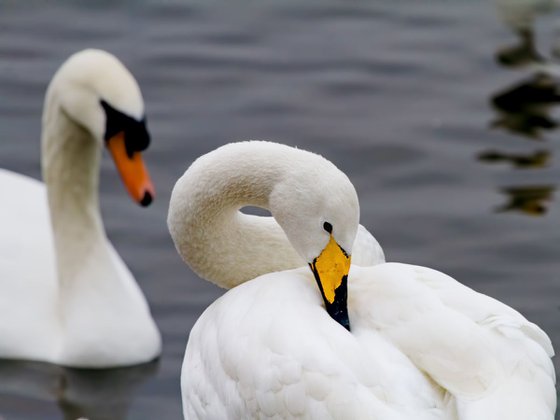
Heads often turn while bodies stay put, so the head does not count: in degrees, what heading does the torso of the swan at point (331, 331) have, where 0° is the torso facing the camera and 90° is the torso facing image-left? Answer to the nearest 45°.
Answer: approximately 135°

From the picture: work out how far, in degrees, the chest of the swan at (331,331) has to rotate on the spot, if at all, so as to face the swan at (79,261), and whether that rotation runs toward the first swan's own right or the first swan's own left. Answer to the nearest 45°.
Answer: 0° — it already faces it
